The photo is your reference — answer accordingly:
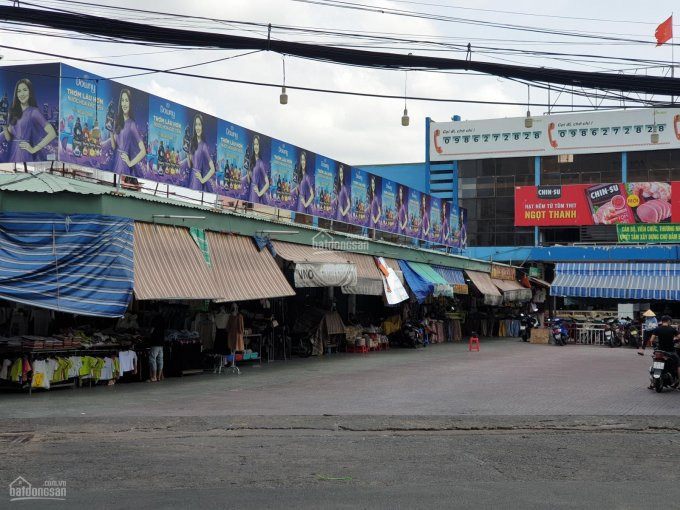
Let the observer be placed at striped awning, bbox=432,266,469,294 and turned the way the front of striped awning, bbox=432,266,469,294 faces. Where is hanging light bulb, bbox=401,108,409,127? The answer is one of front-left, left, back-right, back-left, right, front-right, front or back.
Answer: front-right

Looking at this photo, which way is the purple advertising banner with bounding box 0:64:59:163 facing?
toward the camera

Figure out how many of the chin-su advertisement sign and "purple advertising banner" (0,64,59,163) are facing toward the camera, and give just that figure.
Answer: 2

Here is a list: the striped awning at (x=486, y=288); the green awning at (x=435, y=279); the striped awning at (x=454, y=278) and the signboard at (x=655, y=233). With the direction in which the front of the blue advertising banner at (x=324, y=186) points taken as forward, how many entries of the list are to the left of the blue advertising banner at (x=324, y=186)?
4

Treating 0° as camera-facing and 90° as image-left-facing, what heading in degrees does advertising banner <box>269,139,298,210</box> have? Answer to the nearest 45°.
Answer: approximately 315°

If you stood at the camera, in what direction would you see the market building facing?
facing the viewer and to the right of the viewer

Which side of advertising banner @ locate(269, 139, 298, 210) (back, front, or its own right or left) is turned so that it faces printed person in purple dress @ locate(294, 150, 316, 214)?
left

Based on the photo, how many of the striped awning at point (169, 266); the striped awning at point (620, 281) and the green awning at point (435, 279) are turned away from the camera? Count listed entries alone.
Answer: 0

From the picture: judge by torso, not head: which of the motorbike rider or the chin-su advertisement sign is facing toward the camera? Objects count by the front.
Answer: the chin-su advertisement sign

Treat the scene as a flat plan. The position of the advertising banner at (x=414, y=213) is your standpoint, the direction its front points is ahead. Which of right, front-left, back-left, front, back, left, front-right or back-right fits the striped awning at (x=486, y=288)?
left

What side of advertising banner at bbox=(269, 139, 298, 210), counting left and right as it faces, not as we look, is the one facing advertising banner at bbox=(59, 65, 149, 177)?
right

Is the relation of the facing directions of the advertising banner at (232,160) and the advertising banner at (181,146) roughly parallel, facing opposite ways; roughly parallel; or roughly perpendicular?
roughly parallel

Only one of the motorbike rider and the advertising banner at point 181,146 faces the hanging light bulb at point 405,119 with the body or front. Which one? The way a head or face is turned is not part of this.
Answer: the advertising banner

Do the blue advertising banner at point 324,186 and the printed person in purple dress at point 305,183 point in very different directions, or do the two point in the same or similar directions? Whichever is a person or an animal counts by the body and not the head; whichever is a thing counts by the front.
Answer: same or similar directions
